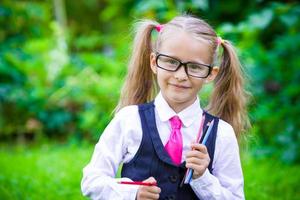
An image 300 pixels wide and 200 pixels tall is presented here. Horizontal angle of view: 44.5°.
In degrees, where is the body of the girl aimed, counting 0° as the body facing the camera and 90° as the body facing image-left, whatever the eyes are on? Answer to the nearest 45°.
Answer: approximately 0°
